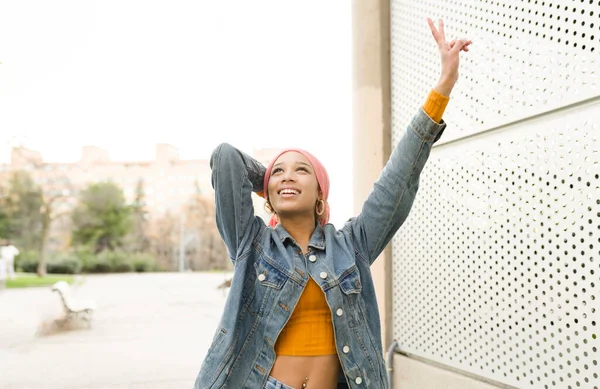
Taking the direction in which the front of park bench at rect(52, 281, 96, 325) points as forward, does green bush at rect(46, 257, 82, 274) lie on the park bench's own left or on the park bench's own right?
on the park bench's own left

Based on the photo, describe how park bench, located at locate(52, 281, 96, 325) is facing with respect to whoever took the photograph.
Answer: facing to the right of the viewer

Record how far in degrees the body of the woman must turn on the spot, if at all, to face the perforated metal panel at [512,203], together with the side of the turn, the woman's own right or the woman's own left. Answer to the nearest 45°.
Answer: approximately 135° to the woman's own left

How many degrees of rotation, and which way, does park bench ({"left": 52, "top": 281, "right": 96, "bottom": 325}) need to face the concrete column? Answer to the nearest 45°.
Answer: approximately 45° to its right

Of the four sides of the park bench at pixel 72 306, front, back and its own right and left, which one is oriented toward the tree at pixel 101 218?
left

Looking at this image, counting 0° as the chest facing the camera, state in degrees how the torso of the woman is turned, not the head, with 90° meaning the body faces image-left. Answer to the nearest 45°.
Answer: approximately 0°

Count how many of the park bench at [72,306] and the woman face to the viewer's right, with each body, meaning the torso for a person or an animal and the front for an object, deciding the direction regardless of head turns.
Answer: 1
